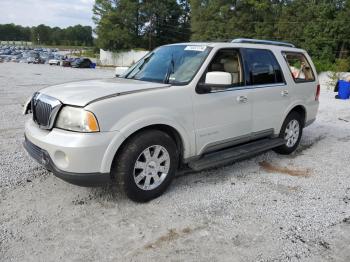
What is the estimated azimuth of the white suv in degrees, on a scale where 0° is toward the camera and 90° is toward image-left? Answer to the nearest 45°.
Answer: approximately 45°
